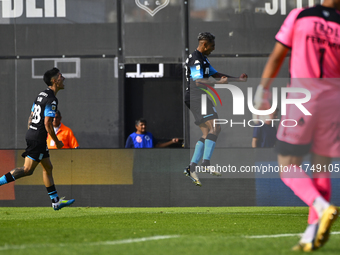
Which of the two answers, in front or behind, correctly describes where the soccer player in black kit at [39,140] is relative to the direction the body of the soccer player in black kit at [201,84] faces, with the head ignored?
behind

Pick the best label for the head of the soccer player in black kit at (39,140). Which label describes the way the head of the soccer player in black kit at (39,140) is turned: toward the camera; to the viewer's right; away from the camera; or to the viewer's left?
to the viewer's right

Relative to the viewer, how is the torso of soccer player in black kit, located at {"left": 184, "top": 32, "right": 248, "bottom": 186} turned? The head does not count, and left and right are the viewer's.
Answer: facing to the right of the viewer

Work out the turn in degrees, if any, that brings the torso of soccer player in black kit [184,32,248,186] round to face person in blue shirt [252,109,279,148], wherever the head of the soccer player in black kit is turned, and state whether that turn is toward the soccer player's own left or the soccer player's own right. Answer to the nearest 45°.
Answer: approximately 90° to the soccer player's own left

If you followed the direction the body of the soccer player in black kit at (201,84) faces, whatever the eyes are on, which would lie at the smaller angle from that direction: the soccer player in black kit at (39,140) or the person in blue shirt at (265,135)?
the person in blue shirt

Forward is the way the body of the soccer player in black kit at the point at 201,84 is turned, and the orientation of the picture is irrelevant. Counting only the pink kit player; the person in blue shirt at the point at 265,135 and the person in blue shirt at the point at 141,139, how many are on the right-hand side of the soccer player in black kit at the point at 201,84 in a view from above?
1
